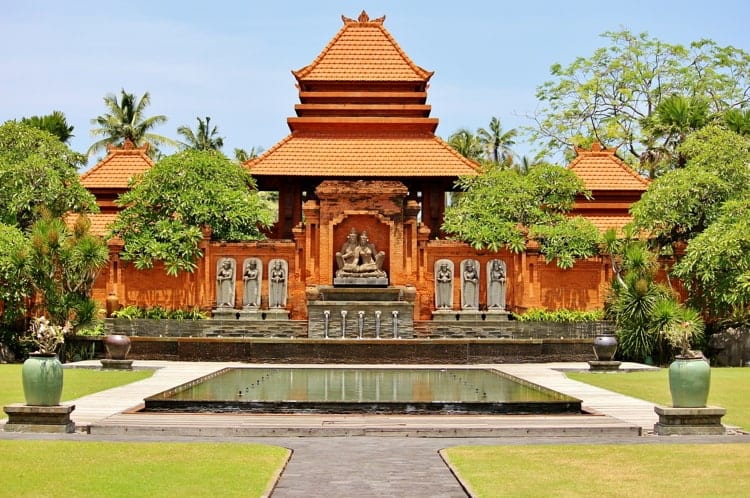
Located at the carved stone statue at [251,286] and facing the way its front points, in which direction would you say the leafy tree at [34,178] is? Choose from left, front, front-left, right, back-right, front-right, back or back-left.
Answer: right

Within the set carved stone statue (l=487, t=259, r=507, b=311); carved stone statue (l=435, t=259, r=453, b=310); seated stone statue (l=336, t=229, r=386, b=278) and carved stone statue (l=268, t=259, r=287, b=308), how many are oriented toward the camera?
4

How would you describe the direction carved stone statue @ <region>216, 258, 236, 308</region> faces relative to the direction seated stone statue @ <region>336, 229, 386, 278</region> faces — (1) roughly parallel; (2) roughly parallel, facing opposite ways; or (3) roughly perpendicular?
roughly parallel

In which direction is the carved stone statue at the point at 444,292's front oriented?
toward the camera

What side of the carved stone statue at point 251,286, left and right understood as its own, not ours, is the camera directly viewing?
front

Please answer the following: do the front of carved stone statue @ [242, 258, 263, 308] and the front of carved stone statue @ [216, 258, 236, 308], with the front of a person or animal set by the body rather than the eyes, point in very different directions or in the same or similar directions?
same or similar directions

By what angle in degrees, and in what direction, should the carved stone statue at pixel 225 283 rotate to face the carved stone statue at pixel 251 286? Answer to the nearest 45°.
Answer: approximately 90° to its left

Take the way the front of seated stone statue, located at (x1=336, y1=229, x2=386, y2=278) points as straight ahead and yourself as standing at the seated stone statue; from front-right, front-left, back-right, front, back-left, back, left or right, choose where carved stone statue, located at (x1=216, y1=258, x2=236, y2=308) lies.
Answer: right

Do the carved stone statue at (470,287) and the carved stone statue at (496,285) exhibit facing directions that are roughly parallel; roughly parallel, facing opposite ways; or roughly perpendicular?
roughly parallel

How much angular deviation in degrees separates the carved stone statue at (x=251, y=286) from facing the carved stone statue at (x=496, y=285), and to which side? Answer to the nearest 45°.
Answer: approximately 90° to its left

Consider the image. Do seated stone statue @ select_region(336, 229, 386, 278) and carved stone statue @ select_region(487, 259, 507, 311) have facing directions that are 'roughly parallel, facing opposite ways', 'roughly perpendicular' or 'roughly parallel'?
roughly parallel

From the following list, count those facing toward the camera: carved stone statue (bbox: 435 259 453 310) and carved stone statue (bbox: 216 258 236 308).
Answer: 2

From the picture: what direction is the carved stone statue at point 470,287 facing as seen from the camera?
toward the camera

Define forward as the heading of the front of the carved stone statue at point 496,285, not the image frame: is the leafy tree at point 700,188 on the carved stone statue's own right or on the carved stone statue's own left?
on the carved stone statue's own left

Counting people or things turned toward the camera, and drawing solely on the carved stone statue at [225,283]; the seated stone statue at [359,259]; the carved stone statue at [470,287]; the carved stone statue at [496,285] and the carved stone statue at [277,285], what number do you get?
5

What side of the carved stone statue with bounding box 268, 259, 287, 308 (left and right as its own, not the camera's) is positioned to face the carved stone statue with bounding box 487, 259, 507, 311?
left
